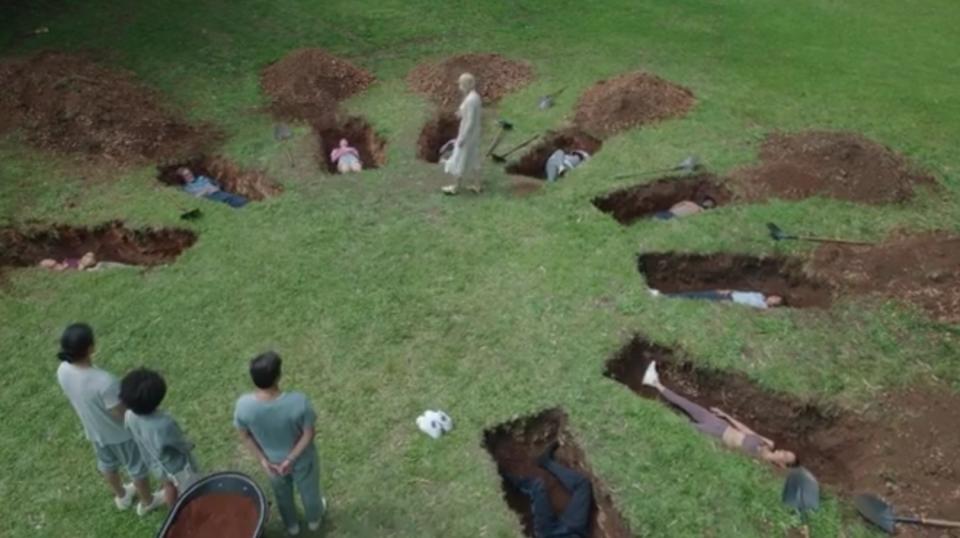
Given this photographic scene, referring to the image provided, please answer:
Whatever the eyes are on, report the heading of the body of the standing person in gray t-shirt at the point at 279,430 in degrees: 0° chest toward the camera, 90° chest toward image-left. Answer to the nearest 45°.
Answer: approximately 180°

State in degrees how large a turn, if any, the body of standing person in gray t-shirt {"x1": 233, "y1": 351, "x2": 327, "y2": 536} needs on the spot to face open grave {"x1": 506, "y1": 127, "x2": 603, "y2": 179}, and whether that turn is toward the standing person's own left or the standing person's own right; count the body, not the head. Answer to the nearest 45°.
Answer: approximately 45° to the standing person's own right

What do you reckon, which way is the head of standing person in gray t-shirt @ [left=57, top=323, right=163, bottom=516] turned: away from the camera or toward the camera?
away from the camera

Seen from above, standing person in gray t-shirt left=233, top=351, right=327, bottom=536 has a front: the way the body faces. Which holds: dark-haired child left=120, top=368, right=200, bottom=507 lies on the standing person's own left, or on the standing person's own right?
on the standing person's own left

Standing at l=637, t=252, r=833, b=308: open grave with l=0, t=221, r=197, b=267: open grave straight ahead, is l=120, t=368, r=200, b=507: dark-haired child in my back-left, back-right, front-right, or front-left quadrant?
front-left

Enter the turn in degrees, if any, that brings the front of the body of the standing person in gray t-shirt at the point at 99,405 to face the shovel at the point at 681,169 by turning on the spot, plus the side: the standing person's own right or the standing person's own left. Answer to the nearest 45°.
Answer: approximately 45° to the standing person's own right

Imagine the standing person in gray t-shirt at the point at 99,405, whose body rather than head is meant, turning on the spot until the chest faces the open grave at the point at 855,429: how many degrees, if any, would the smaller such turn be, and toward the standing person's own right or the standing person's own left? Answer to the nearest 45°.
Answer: approximately 90° to the standing person's own right

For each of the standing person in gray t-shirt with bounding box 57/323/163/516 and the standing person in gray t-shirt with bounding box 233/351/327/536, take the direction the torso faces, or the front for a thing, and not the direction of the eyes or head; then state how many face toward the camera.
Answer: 0

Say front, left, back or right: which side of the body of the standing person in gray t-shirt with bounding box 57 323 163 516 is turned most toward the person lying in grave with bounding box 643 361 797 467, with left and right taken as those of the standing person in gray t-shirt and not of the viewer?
right

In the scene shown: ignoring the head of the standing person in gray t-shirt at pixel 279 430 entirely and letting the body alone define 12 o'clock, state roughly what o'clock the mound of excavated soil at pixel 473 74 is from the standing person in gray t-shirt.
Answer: The mound of excavated soil is roughly at 1 o'clock from the standing person in gray t-shirt.

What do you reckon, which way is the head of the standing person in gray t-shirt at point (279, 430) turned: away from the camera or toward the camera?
away from the camera

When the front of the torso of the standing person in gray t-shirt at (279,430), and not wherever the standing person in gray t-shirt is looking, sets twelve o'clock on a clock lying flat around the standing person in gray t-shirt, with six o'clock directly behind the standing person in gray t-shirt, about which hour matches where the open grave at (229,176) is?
The open grave is roughly at 12 o'clock from the standing person in gray t-shirt.

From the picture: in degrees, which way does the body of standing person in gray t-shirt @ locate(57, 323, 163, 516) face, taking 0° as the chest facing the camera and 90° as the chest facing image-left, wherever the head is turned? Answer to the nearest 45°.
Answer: approximately 225°

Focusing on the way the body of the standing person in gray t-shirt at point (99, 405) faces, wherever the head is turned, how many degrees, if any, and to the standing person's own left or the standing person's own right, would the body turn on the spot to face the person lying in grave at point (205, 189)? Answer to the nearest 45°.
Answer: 0° — they already face them

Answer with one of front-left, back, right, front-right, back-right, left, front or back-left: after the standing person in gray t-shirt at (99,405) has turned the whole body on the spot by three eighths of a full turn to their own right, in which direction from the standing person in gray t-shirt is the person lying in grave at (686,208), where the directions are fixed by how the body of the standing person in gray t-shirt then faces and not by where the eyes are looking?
left

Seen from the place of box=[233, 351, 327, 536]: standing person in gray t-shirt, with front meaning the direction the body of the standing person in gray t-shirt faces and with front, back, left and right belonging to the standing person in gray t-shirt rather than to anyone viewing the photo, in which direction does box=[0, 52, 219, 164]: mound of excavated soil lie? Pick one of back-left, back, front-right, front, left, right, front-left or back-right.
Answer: front

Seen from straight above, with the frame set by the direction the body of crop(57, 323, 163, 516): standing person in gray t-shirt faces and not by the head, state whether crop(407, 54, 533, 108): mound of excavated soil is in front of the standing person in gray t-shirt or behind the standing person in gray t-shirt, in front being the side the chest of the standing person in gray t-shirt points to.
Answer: in front

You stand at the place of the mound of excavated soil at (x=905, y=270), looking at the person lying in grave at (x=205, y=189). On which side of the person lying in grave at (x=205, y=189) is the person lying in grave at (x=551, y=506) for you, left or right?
left
